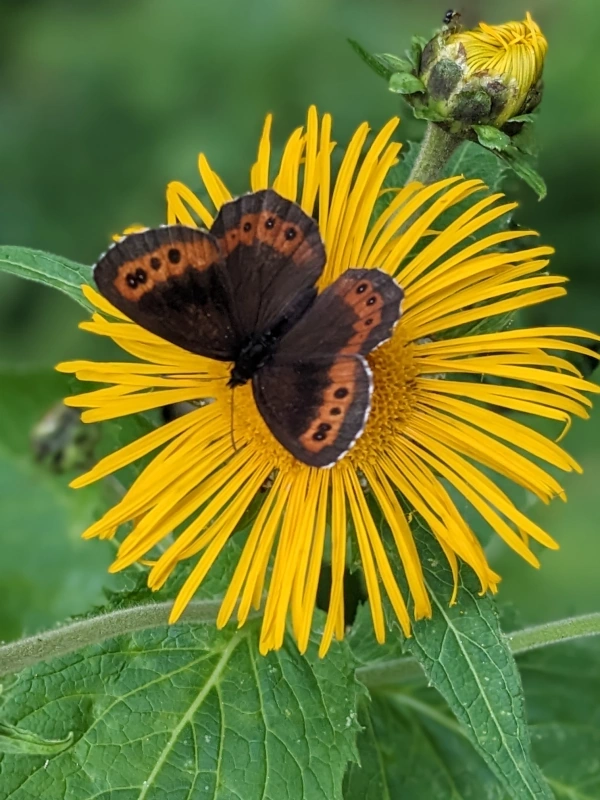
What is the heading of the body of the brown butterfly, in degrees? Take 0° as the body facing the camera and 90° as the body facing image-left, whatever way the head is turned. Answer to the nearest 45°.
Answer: approximately 45°

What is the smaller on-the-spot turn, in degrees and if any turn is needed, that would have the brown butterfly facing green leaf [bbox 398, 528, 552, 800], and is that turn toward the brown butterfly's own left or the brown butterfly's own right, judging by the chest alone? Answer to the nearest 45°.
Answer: approximately 90° to the brown butterfly's own left
